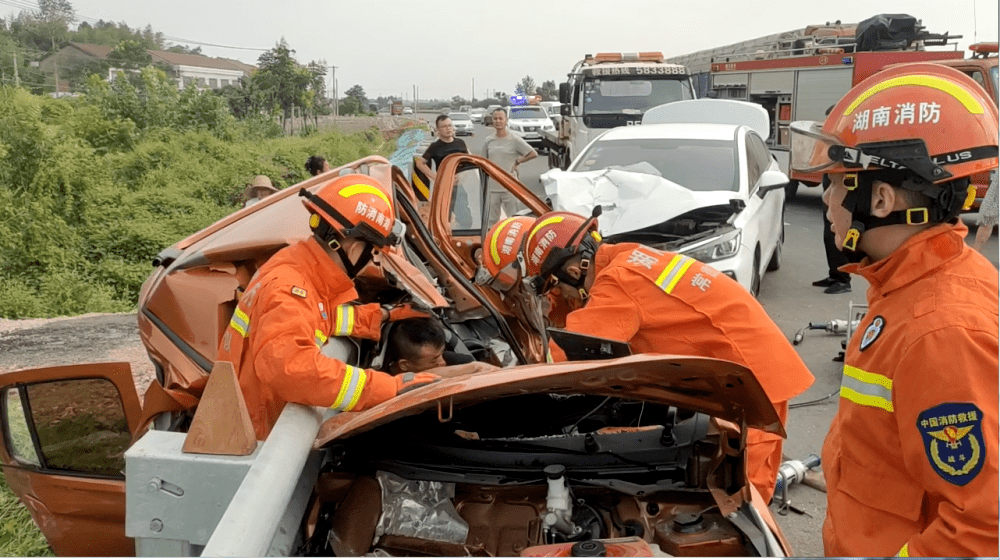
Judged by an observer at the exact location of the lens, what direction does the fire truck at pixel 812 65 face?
facing the viewer and to the right of the viewer

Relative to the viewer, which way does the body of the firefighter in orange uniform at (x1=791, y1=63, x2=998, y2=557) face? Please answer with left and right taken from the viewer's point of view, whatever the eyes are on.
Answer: facing to the left of the viewer

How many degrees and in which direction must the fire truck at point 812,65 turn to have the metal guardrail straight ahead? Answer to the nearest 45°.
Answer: approximately 45° to its right

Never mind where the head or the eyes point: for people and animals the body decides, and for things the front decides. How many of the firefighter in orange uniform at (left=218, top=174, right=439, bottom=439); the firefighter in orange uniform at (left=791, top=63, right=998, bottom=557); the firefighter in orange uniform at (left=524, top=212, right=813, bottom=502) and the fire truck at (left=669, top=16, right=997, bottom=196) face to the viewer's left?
2

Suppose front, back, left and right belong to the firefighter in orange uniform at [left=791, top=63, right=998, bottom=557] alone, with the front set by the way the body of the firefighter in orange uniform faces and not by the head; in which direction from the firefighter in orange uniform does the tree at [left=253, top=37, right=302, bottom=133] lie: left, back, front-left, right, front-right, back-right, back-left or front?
front-right

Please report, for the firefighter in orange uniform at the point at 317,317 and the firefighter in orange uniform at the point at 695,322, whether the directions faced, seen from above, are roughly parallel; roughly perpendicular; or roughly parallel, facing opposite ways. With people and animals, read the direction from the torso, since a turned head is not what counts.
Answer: roughly parallel, facing opposite ways

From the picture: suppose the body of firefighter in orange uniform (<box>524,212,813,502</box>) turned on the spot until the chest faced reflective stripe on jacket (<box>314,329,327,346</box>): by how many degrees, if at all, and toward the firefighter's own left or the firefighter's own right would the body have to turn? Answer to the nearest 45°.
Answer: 0° — they already face it

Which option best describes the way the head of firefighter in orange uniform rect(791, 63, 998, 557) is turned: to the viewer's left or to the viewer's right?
to the viewer's left

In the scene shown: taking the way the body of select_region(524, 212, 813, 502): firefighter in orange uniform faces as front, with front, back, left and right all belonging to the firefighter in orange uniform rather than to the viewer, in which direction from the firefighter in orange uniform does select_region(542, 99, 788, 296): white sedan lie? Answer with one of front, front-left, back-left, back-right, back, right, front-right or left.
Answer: right

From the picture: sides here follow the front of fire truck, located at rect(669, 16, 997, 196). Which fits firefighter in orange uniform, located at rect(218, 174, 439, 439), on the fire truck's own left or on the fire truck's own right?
on the fire truck's own right

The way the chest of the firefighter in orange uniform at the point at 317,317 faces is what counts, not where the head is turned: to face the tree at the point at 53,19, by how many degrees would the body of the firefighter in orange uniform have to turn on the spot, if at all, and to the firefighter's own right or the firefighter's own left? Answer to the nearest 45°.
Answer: approximately 90° to the firefighter's own left

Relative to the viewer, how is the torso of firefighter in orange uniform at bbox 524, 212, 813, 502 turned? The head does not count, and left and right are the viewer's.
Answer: facing to the left of the viewer

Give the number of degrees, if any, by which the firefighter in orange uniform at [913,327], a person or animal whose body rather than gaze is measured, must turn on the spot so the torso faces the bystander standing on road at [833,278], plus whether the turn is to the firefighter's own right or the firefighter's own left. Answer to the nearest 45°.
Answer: approximately 90° to the firefighter's own right

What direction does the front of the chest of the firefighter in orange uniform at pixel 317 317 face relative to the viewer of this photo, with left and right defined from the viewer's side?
facing to the right of the viewer

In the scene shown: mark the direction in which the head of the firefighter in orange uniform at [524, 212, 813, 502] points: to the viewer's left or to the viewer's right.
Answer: to the viewer's left
